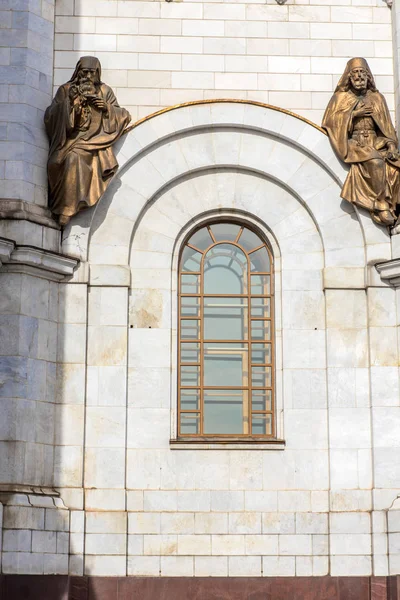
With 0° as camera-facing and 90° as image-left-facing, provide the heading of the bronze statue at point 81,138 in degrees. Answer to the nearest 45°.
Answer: approximately 0°

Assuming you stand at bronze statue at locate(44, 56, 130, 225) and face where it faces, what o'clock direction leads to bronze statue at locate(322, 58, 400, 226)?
bronze statue at locate(322, 58, 400, 226) is roughly at 9 o'clock from bronze statue at locate(44, 56, 130, 225).
